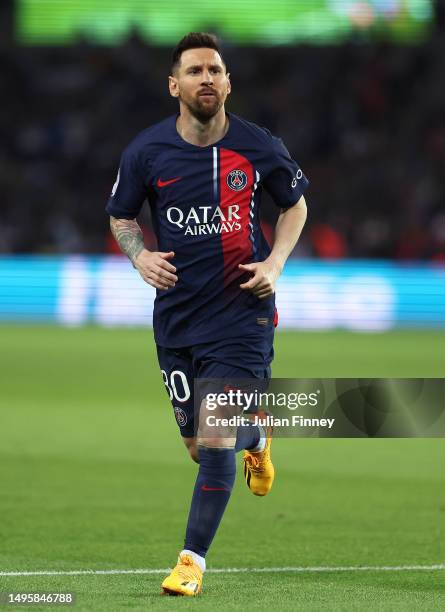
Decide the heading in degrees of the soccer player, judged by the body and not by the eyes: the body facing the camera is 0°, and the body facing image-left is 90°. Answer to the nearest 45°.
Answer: approximately 0°
